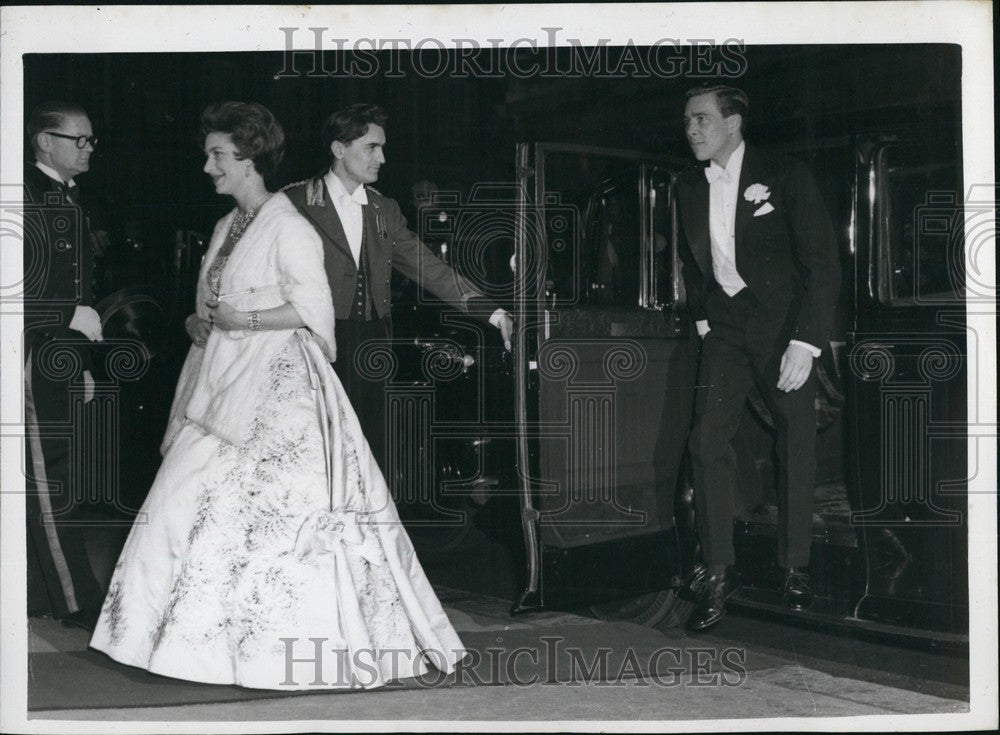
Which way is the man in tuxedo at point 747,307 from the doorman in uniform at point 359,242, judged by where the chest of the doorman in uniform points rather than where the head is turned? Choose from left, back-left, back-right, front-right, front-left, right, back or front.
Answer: front-left

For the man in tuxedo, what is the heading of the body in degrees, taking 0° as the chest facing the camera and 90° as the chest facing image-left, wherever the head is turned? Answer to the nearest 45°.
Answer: approximately 45°

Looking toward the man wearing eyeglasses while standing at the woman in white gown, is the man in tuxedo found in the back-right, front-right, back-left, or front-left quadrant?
back-right

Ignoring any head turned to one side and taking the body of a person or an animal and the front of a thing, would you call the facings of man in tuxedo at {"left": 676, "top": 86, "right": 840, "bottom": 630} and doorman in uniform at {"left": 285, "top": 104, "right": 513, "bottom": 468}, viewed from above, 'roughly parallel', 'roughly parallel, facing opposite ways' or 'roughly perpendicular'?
roughly perpendicular

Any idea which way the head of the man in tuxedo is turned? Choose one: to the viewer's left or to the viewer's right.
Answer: to the viewer's left

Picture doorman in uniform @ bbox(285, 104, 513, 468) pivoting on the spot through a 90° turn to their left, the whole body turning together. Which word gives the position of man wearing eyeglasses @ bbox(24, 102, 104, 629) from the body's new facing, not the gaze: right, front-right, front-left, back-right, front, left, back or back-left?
back-left

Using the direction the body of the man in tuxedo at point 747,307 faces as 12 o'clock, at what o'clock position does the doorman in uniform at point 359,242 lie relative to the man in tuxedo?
The doorman in uniform is roughly at 1 o'clock from the man in tuxedo.

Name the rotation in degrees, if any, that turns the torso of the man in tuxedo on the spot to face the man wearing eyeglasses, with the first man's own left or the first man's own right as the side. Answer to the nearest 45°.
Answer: approximately 45° to the first man's own right

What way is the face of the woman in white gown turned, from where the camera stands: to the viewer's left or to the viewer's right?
to the viewer's left

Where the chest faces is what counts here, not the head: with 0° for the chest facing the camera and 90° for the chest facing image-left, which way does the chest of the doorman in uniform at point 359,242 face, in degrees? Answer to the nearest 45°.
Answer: approximately 315°

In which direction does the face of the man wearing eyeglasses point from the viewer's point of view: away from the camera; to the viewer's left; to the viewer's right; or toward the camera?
to the viewer's right
